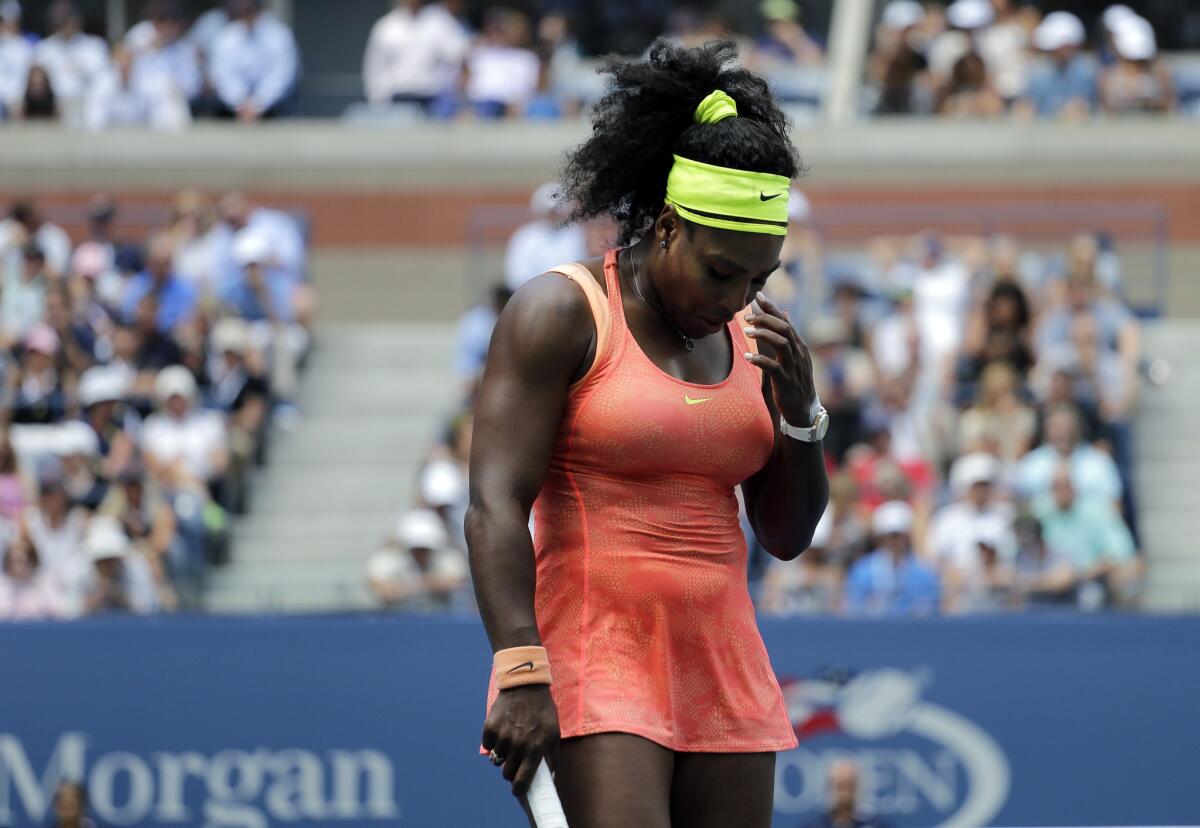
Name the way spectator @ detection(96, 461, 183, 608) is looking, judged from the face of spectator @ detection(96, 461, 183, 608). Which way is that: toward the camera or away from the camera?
toward the camera

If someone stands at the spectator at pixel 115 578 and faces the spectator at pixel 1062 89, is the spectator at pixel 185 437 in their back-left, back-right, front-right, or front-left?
front-left

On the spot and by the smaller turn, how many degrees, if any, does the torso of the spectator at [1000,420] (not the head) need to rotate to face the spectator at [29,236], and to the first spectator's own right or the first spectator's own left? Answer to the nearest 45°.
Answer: approximately 90° to the first spectator's own right

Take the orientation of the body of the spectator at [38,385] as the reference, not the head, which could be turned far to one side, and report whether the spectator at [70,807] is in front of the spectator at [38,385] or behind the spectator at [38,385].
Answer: in front

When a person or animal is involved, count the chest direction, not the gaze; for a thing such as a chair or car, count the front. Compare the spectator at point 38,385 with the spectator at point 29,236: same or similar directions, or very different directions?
same or similar directions

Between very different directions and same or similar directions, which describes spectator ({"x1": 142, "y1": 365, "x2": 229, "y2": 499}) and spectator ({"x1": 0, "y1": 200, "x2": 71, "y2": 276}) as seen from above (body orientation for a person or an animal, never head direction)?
same or similar directions

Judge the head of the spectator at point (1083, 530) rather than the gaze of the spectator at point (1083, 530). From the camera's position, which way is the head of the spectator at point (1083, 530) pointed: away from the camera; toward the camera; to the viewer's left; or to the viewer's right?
toward the camera

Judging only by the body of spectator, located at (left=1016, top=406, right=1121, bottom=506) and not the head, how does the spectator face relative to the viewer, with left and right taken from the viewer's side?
facing the viewer

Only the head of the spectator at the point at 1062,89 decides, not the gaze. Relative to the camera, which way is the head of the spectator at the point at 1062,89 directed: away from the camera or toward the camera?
toward the camera

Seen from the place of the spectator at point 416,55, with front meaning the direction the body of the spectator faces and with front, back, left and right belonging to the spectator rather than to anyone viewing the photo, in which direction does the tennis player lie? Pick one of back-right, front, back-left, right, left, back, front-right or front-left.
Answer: front

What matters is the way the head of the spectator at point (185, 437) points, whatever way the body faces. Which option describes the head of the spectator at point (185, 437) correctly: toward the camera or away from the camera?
toward the camera

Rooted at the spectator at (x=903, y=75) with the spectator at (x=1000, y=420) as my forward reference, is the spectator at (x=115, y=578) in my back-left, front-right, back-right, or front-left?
front-right

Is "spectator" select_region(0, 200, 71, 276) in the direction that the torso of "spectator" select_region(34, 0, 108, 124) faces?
yes

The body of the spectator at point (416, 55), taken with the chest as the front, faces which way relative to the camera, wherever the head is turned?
toward the camera

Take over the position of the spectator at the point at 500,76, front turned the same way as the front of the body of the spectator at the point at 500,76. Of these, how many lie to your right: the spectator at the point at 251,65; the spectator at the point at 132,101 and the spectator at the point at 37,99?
3

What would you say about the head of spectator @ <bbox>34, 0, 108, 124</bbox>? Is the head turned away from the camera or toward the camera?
toward the camera

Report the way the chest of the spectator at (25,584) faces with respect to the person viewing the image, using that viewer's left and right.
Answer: facing the viewer

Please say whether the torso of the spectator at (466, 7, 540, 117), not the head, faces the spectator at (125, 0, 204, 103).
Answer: no

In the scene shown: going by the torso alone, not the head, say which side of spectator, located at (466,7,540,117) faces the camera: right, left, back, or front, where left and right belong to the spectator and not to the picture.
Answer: front

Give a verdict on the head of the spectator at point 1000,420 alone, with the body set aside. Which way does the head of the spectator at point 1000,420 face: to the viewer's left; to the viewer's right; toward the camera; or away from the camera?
toward the camera

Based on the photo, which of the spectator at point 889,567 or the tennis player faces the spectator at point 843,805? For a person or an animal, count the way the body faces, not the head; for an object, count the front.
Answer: the spectator at point 889,567

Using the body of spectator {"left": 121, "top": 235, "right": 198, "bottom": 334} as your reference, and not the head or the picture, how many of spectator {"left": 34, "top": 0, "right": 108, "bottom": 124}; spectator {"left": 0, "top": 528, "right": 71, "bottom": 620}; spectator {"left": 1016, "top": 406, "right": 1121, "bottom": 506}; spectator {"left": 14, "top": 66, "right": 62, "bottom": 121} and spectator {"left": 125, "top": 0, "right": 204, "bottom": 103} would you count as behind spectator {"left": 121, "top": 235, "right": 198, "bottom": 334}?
3

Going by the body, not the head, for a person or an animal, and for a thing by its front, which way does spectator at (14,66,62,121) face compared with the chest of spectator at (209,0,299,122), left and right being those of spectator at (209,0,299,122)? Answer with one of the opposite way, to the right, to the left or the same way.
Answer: the same way
